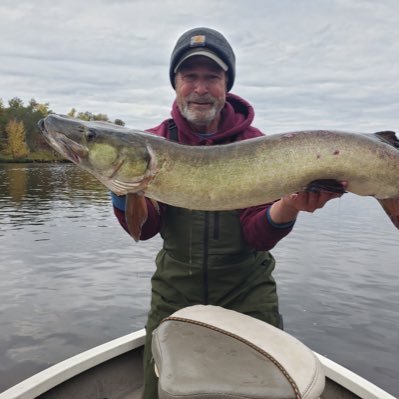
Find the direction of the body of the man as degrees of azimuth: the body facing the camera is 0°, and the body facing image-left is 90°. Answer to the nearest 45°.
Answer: approximately 0°

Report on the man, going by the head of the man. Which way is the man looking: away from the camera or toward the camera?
toward the camera
